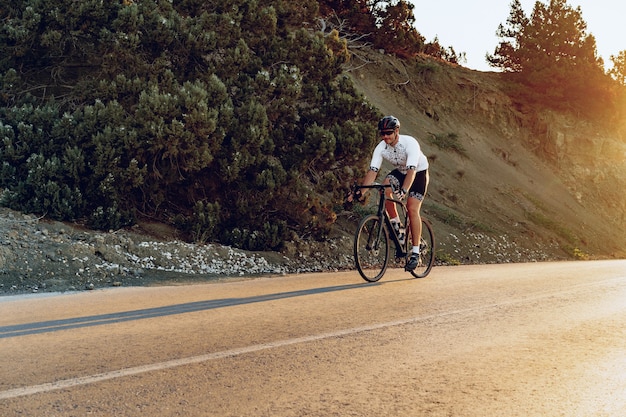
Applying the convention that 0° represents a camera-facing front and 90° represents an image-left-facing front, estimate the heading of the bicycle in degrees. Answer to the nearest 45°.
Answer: approximately 45°
